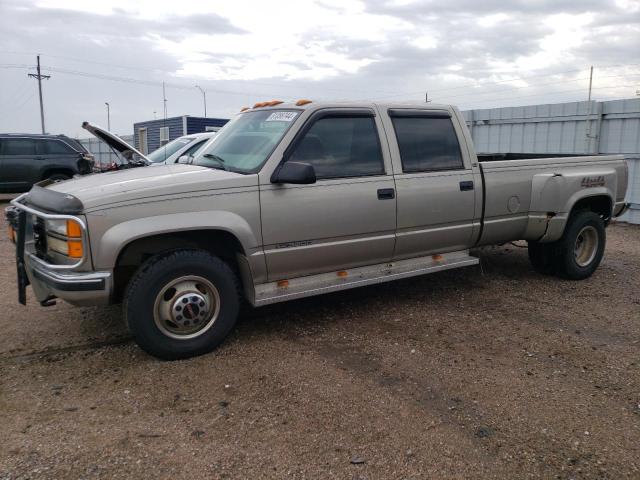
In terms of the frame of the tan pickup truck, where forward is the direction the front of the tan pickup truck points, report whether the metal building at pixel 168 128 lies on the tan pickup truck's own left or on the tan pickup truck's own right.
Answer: on the tan pickup truck's own right

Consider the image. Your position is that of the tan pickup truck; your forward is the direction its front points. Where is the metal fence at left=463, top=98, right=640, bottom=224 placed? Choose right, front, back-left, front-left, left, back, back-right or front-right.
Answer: back

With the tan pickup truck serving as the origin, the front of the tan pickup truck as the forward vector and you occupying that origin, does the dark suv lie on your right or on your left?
on your right
